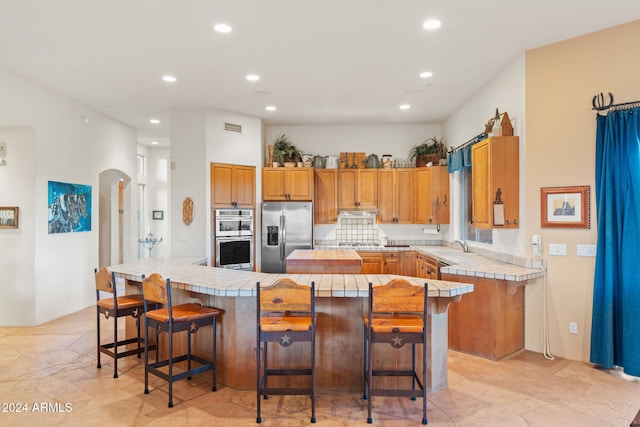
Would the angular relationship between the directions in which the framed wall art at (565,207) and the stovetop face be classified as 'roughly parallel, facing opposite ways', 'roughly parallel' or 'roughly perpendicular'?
roughly perpendicular

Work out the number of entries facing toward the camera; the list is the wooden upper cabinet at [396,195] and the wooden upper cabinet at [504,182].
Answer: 1

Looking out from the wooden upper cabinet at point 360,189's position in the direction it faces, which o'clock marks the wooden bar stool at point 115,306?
The wooden bar stool is roughly at 1 o'clock from the wooden upper cabinet.

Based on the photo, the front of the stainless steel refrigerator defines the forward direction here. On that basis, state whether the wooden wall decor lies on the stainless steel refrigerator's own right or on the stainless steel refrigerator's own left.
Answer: on the stainless steel refrigerator's own right

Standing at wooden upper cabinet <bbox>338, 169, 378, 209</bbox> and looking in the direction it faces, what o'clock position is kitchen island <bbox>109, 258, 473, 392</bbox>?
The kitchen island is roughly at 12 o'clock from the wooden upper cabinet.

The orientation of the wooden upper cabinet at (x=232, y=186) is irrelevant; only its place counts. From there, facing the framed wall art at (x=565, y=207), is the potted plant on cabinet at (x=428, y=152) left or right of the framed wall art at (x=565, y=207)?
left

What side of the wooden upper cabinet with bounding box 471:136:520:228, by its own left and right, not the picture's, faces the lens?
left

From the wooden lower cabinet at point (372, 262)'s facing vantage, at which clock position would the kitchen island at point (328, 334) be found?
The kitchen island is roughly at 12 o'clock from the wooden lower cabinet.

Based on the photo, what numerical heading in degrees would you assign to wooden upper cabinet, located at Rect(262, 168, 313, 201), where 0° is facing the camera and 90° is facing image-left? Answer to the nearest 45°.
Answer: approximately 0°
